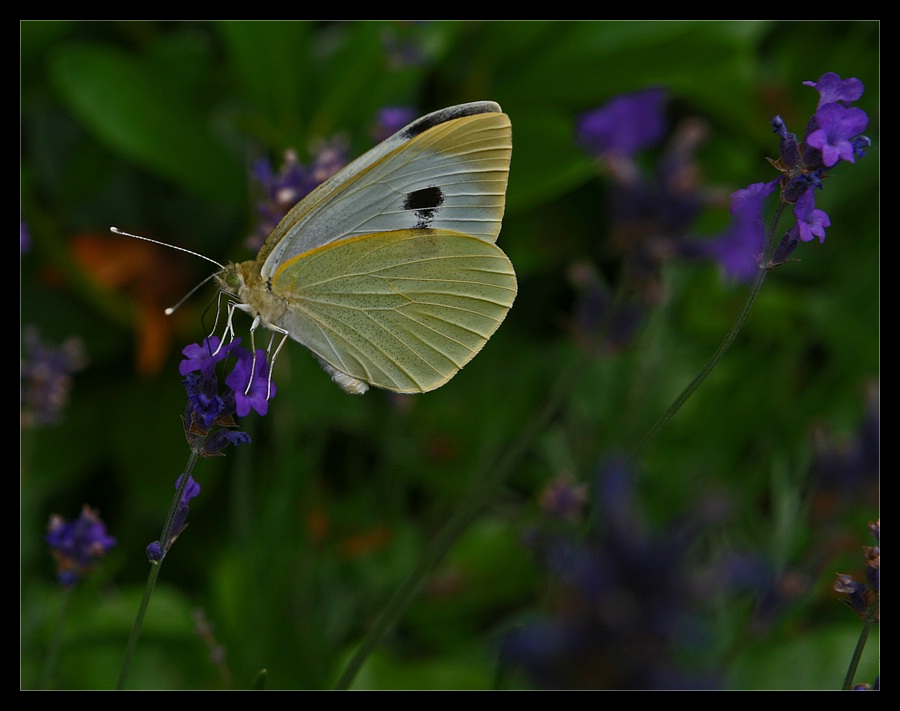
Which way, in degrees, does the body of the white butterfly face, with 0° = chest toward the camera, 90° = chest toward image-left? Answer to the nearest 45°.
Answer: approximately 90°

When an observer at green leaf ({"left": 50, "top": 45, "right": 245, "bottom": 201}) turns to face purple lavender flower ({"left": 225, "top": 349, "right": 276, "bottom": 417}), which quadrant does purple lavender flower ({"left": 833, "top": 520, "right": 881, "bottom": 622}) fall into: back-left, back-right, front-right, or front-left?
front-left

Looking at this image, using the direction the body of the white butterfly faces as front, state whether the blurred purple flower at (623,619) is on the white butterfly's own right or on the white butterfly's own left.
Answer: on the white butterfly's own left

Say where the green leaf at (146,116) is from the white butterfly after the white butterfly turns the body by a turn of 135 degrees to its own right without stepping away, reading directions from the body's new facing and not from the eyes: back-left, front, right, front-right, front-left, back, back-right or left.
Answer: left
